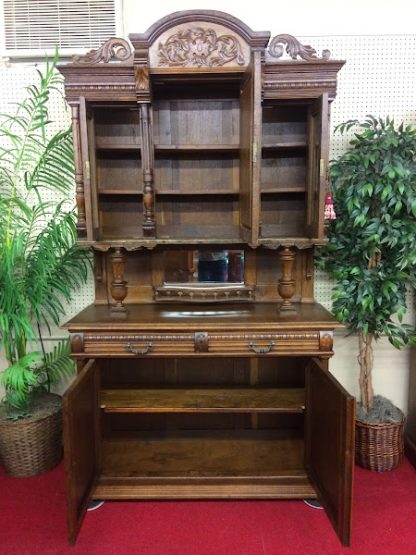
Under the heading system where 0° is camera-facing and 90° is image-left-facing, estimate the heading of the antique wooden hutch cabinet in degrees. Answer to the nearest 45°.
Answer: approximately 0°

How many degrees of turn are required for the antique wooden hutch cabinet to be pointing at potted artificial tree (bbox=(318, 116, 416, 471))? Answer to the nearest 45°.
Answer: approximately 90° to its left

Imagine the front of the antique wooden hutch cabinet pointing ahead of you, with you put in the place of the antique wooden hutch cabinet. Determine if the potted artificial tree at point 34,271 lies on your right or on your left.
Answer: on your right
